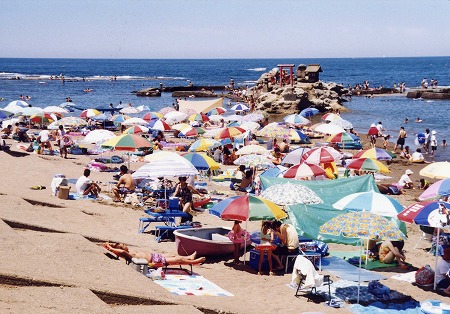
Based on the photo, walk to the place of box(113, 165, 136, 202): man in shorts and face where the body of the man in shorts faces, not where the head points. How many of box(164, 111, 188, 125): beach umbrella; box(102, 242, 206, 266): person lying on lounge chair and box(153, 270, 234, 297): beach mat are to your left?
2

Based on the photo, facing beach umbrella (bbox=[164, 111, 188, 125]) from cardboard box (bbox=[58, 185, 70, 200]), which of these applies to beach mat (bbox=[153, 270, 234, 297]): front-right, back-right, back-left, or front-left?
back-right

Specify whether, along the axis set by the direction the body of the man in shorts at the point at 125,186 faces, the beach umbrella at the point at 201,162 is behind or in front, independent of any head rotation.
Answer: behind

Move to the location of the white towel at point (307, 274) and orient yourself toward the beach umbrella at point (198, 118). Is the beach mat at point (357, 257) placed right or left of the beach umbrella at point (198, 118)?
right

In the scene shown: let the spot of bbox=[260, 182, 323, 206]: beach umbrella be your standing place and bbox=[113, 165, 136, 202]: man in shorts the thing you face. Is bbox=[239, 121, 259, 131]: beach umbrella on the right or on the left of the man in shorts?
right

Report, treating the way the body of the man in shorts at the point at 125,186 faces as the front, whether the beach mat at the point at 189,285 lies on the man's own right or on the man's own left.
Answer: on the man's own left
